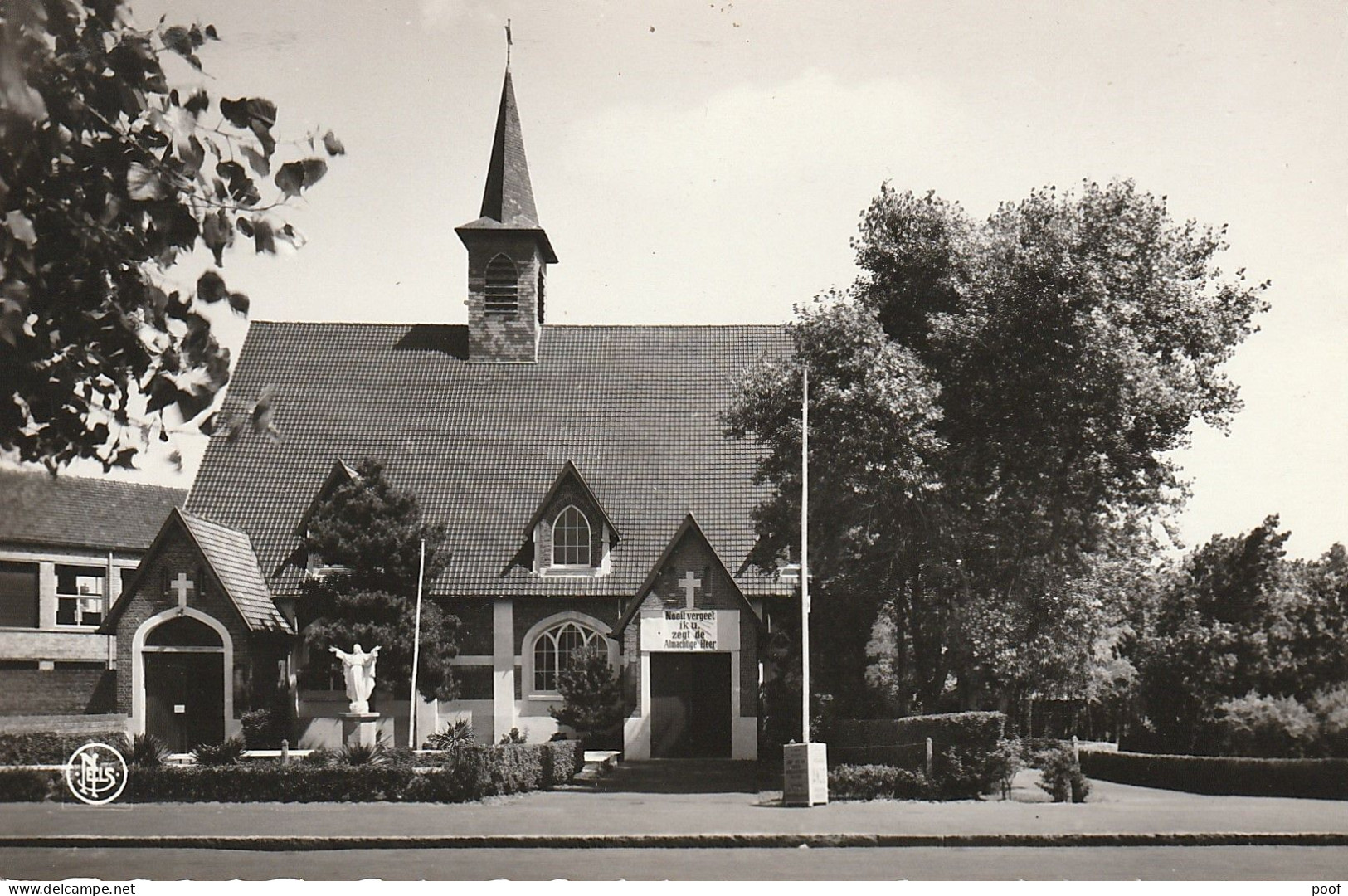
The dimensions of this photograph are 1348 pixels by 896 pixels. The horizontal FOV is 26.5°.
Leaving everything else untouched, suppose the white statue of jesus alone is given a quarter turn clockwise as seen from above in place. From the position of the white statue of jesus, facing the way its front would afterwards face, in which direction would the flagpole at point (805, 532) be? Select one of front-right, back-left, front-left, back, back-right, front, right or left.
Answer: back-left

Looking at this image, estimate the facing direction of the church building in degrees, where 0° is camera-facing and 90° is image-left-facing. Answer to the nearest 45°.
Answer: approximately 0°

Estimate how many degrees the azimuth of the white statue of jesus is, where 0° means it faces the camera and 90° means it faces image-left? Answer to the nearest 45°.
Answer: approximately 0°

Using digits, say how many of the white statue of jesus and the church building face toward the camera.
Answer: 2

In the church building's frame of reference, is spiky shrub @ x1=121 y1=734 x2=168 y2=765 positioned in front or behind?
in front

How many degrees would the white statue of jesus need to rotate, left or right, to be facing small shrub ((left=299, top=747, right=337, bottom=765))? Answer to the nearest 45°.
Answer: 0° — it already faces it

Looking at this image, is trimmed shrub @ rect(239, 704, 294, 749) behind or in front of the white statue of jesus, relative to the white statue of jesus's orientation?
behind

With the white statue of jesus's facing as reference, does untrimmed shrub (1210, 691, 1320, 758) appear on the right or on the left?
on its left

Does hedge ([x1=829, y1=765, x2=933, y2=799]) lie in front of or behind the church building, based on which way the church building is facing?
in front

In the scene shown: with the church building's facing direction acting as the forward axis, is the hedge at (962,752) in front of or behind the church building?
in front
